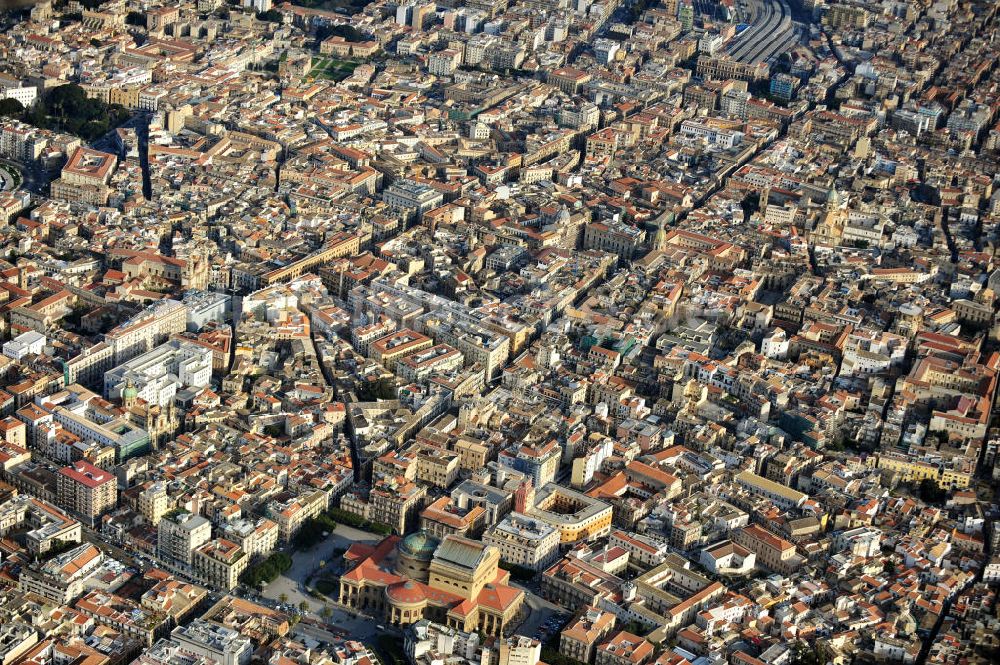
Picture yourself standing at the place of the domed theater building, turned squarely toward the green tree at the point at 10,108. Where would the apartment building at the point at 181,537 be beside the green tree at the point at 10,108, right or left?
left

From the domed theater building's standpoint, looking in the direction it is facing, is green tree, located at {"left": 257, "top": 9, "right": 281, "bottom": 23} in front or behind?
in front

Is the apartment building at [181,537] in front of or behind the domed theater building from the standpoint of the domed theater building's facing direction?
in front

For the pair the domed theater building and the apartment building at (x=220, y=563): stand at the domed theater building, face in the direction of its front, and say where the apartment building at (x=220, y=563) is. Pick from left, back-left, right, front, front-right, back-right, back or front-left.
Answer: front-left

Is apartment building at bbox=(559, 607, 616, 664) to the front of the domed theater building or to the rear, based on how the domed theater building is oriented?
to the rear
